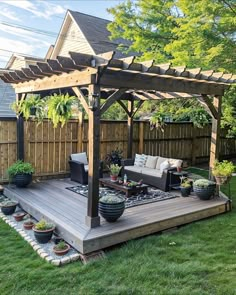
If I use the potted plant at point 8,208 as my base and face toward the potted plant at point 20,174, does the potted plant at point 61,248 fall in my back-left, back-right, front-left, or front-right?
back-right

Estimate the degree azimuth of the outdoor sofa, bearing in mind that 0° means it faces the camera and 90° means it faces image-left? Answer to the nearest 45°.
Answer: approximately 45°

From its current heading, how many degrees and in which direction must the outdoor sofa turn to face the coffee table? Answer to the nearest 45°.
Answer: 0° — it already faces it

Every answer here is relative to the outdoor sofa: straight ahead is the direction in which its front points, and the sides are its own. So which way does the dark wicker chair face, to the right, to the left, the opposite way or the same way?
to the left

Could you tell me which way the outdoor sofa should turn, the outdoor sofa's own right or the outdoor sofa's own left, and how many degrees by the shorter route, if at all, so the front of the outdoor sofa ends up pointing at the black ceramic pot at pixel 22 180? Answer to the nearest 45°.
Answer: approximately 45° to the outdoor sofa's own right

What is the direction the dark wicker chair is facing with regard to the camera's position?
facing the viewer and to the right of the viewer

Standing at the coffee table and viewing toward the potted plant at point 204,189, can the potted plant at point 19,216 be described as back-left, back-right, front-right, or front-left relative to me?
back-right

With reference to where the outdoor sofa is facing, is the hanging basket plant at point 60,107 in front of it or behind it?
in front

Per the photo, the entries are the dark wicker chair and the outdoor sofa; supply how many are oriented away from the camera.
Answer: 0

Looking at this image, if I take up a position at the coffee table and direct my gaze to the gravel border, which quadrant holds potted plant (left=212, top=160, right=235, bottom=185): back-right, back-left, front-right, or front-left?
back-left

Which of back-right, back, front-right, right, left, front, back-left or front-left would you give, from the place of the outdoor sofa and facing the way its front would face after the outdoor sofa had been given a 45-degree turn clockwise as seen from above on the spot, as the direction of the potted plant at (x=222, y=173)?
back-left

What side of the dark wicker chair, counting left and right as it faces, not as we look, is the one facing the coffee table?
front
